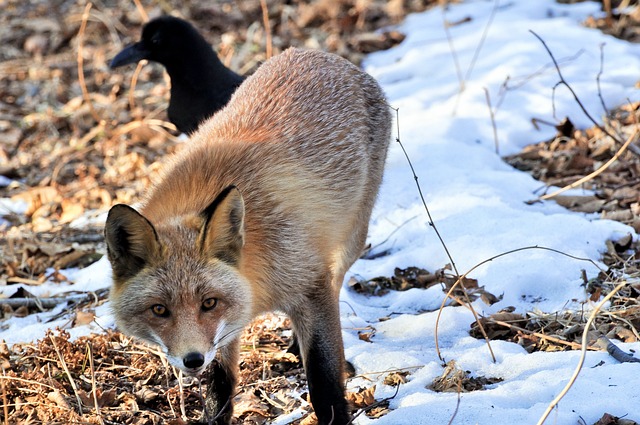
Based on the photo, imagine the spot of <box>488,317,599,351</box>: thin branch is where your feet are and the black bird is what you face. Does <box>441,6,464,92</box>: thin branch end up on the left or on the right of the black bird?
right

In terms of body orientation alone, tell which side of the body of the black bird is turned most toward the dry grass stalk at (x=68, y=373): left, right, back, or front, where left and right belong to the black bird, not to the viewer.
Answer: left

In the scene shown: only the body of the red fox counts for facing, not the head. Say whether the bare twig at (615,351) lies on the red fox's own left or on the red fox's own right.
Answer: on the red fox's own left

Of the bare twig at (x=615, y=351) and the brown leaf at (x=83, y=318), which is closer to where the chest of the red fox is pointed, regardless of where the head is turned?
the brown leaf

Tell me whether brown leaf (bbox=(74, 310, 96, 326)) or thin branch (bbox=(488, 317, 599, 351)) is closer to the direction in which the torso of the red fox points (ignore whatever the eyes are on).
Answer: the brown leaf

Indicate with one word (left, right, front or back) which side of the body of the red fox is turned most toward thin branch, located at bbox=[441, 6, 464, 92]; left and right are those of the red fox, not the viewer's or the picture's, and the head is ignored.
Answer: back

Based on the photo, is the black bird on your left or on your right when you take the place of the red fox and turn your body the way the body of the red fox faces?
on your right

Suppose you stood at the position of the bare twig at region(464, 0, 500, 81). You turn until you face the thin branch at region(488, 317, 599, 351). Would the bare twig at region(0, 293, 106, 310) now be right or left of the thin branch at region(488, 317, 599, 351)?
right

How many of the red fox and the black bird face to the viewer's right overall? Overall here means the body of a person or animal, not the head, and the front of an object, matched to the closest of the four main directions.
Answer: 0

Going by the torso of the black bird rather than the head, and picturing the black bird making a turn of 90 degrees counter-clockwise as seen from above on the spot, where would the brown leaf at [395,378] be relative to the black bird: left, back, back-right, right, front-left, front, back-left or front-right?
front

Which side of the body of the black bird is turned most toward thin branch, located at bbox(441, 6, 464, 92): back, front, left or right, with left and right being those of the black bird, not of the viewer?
back

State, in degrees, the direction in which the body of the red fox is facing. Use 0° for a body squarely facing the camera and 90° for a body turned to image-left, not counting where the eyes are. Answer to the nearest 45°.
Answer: approximately 45°

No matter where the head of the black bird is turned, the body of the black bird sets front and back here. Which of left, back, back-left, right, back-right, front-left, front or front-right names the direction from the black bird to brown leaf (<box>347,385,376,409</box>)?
left

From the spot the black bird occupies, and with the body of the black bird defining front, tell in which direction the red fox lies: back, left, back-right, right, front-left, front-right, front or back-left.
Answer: left

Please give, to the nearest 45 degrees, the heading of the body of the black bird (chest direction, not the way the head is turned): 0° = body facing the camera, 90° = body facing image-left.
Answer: approximately 90°
